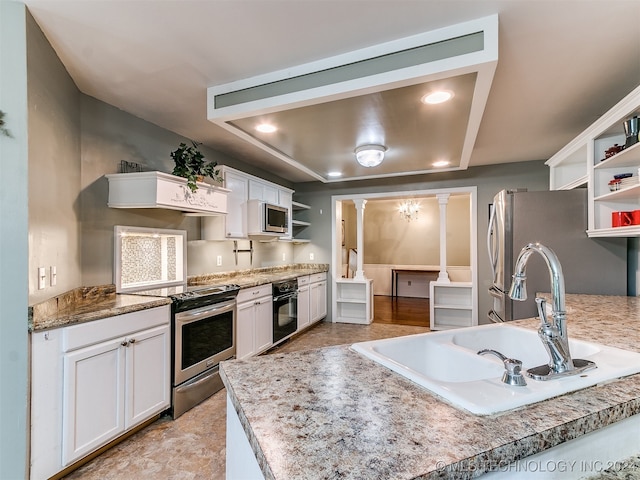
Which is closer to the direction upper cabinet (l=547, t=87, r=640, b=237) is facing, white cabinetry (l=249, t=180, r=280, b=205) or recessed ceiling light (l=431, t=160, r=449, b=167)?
the white cabinetry

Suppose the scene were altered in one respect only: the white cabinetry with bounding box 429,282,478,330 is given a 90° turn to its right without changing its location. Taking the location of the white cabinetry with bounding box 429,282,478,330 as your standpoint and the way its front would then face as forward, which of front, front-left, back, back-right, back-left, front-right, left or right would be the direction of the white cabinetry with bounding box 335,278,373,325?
front

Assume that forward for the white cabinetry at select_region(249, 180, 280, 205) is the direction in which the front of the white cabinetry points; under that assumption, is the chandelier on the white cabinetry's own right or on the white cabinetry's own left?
on the white cabinetry's own left

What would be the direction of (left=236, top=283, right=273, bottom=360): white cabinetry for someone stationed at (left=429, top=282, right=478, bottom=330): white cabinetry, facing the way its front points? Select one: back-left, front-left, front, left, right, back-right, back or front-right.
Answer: front-right

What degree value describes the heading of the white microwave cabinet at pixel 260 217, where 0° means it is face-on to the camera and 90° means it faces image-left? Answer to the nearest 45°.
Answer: approximately 315°

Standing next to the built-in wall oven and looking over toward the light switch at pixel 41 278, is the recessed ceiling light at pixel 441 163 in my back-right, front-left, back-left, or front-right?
back-left
